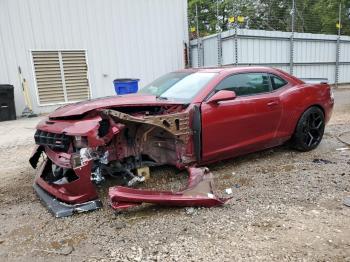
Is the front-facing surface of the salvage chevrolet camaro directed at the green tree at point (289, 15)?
no

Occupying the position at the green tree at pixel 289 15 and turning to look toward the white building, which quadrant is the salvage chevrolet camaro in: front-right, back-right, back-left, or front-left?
front-left

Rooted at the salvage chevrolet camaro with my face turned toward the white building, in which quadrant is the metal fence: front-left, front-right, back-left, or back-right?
front-right

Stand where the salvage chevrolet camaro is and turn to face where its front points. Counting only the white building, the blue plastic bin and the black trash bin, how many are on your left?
0

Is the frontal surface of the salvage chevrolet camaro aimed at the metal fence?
no

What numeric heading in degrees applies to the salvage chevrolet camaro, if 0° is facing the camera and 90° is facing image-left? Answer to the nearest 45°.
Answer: approximately 45°

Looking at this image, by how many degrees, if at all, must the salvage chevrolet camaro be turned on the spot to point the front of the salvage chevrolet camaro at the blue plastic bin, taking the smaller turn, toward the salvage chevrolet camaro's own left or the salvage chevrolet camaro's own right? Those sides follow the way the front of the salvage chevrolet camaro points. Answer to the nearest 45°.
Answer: approximately 135° to the salvage chevrolet camaro's own right

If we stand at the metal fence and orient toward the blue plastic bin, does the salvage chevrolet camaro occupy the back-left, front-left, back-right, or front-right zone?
front-left

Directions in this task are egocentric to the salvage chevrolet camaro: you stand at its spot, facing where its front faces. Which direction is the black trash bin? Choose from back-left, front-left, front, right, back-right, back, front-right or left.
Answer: right

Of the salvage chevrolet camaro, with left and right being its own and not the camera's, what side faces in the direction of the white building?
right
